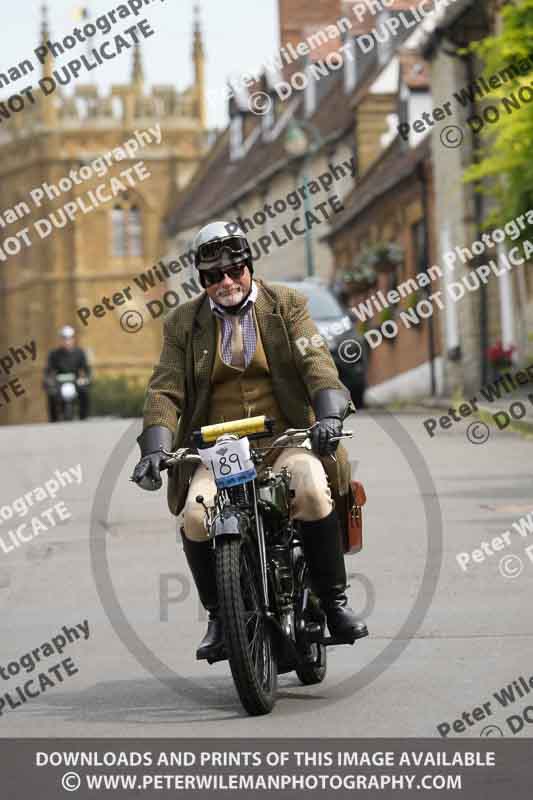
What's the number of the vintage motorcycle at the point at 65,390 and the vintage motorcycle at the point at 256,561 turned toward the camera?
2

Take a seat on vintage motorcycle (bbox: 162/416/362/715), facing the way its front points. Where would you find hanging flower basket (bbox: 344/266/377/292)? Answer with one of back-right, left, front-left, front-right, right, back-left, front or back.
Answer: back

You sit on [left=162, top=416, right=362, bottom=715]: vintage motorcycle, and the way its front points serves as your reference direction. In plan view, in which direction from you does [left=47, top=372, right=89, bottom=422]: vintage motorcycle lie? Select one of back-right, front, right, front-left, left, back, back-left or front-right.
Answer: back

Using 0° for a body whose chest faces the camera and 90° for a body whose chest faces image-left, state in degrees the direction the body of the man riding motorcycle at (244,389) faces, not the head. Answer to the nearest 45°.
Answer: approximately 0°

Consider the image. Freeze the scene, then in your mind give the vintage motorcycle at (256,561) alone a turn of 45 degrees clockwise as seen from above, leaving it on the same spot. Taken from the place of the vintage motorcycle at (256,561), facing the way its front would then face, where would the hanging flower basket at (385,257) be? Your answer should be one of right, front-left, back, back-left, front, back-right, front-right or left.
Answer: back-right

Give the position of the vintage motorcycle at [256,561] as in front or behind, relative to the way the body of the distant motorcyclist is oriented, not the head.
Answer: in front

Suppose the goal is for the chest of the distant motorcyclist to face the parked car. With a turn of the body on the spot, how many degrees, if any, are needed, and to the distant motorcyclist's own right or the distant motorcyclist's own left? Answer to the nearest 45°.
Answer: approximately 45° to the distant motorcyclist's own left

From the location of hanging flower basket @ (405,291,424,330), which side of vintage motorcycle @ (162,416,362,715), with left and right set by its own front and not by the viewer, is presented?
back

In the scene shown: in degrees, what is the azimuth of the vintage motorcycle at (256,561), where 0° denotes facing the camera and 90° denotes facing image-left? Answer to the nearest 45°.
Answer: approximately 0°
